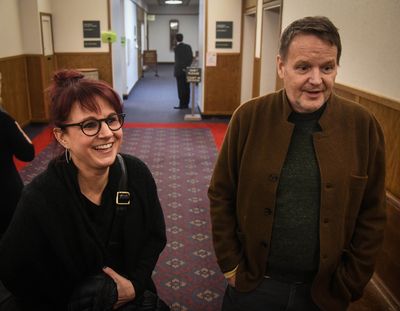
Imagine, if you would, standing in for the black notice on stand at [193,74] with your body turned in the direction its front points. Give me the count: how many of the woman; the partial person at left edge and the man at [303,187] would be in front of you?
3

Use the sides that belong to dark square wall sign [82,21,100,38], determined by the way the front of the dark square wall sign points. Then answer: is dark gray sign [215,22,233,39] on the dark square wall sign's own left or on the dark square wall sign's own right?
on the dark square wall sign's own left

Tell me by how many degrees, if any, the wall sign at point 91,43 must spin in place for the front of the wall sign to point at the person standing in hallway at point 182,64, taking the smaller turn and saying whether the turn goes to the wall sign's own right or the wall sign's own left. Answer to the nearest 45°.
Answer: approximately 90° to the wall sign's own left

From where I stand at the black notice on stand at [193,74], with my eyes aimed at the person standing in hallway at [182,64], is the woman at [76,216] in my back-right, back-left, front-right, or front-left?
back-left

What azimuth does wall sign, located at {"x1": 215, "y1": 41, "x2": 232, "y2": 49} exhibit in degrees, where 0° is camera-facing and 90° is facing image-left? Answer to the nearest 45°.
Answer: approximately 0°

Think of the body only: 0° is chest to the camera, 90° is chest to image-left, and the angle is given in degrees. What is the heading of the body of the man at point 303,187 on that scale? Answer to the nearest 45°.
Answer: approximately 0°

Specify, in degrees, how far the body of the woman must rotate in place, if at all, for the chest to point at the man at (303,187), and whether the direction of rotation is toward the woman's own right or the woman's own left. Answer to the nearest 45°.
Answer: approximately 45° to the woman's own left
